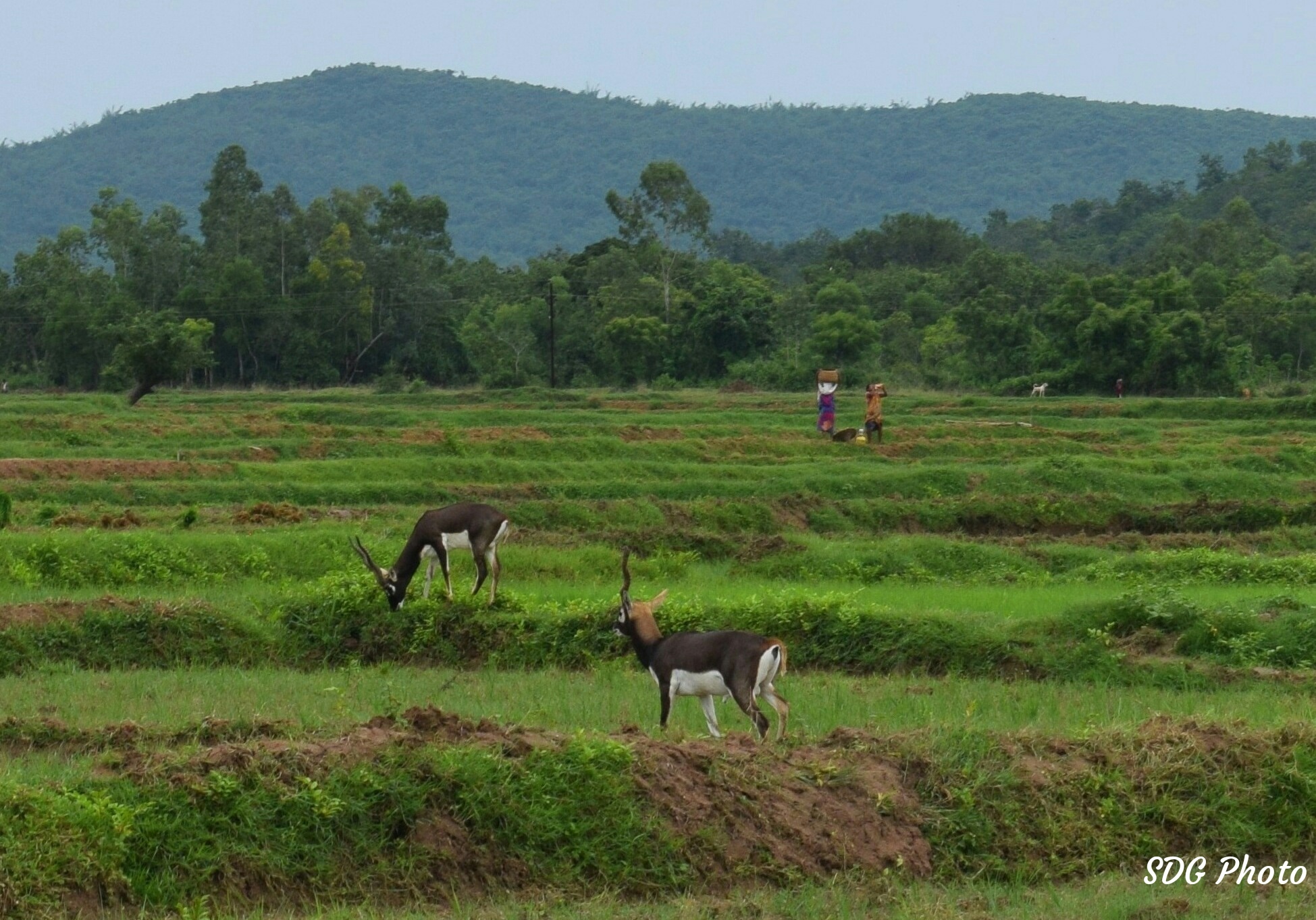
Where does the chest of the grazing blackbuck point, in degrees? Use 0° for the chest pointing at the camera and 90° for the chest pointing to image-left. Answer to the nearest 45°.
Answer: approximately 90°

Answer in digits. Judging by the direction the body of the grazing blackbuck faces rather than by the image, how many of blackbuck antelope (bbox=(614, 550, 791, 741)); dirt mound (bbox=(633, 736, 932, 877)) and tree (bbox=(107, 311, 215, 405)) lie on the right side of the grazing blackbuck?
1

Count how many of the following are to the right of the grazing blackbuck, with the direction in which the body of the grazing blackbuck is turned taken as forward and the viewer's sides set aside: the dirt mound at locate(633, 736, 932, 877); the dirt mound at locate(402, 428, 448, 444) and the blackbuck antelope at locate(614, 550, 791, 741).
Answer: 1

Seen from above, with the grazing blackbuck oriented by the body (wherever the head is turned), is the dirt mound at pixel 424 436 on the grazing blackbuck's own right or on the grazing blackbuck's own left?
on the grazing blackbuck's own right

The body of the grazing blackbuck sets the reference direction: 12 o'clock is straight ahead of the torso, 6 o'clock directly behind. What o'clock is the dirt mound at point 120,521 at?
The dirt mound is roughly at 2 o'clock from the grazing blackbuck.

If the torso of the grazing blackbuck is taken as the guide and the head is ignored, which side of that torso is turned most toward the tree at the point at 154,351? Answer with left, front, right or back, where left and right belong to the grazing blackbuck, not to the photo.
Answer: right

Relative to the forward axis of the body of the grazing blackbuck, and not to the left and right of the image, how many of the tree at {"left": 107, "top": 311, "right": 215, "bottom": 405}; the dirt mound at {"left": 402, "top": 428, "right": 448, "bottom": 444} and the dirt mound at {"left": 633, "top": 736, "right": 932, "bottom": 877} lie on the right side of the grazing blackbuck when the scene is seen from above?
2

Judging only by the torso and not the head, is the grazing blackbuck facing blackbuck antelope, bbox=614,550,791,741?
no

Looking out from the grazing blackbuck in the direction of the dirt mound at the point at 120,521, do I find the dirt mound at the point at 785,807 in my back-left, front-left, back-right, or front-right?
back-left

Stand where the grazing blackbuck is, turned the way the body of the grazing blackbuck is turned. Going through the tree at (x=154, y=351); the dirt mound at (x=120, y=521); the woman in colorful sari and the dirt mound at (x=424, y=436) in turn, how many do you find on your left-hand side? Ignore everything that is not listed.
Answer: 0

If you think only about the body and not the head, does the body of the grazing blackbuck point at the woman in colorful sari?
no

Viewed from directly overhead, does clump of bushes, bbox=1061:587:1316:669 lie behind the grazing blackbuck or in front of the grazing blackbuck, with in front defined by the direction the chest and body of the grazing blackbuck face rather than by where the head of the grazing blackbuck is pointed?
behind

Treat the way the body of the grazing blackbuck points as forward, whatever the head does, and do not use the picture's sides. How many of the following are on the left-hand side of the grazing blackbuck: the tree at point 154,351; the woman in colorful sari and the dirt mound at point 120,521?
0

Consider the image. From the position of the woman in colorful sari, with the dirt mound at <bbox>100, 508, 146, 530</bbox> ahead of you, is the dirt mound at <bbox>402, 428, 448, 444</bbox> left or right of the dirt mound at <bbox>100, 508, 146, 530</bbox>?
right

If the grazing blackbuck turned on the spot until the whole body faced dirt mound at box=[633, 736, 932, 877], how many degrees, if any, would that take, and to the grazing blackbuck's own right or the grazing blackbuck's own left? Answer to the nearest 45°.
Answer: approximately 90° to the grazing blackbuck's own left

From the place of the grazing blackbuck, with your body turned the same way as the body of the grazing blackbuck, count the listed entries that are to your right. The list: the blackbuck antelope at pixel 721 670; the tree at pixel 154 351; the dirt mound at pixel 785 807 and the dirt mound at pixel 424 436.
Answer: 2

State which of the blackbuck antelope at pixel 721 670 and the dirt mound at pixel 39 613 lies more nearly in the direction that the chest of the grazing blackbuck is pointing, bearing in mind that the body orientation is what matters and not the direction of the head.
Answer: the dirt mound
